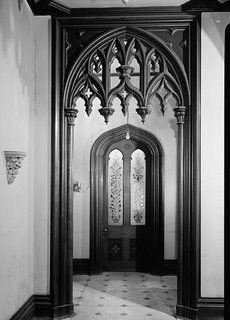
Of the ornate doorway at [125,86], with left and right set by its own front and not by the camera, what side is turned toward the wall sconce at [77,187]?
back

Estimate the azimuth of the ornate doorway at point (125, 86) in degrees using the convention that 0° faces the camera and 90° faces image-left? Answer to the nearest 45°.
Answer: approximately 0°

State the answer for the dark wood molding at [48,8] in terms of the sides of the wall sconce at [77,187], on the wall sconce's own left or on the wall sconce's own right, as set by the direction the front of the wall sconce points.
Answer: on the wall sconce's own right

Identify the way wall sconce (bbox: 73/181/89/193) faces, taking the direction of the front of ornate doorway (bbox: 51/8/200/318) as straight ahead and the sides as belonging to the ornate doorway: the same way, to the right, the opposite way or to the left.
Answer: to the left

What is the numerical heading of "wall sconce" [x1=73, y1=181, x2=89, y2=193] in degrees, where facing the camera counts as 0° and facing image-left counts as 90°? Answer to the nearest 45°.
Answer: approximately 270°

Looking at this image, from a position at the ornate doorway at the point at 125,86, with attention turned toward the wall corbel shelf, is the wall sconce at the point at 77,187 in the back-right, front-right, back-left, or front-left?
back-right
